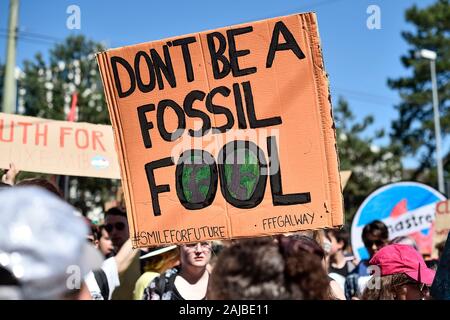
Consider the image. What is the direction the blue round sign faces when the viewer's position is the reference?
facing the viewer

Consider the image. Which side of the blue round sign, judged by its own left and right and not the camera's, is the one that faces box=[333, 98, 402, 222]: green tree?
back

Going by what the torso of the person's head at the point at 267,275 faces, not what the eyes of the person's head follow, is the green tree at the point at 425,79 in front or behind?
in front

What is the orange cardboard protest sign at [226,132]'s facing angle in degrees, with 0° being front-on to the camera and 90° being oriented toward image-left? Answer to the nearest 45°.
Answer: approximately 0°

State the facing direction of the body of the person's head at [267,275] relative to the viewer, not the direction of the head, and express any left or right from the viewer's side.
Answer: facing away from the viewer

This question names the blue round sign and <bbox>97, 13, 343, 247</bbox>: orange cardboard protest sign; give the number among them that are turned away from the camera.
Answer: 0

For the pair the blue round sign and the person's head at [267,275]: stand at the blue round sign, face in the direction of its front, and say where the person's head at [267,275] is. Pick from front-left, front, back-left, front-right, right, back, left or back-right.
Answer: front

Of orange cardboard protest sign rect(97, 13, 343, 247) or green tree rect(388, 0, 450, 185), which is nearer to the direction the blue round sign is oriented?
the orange cardboard protest sign

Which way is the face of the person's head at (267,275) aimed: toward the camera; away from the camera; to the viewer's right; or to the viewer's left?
away from the camera

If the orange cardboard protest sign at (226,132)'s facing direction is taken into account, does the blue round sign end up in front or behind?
behind

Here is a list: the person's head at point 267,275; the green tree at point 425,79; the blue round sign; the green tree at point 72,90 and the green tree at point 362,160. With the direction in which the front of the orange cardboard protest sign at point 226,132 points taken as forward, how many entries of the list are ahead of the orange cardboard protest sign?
1

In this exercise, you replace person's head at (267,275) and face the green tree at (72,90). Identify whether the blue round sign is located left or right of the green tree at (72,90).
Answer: right

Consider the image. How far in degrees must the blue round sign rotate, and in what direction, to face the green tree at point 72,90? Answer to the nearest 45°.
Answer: approximately 135° to its right

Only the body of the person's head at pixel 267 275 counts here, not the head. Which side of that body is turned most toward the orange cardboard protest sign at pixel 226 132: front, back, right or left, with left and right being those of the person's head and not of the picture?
front

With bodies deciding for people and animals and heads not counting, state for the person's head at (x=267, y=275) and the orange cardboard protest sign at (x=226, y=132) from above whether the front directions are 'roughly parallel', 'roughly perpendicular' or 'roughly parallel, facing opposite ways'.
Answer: roughly parallel, facing opposite ways

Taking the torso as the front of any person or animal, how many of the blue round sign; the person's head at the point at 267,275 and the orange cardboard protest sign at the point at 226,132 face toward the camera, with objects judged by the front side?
2
